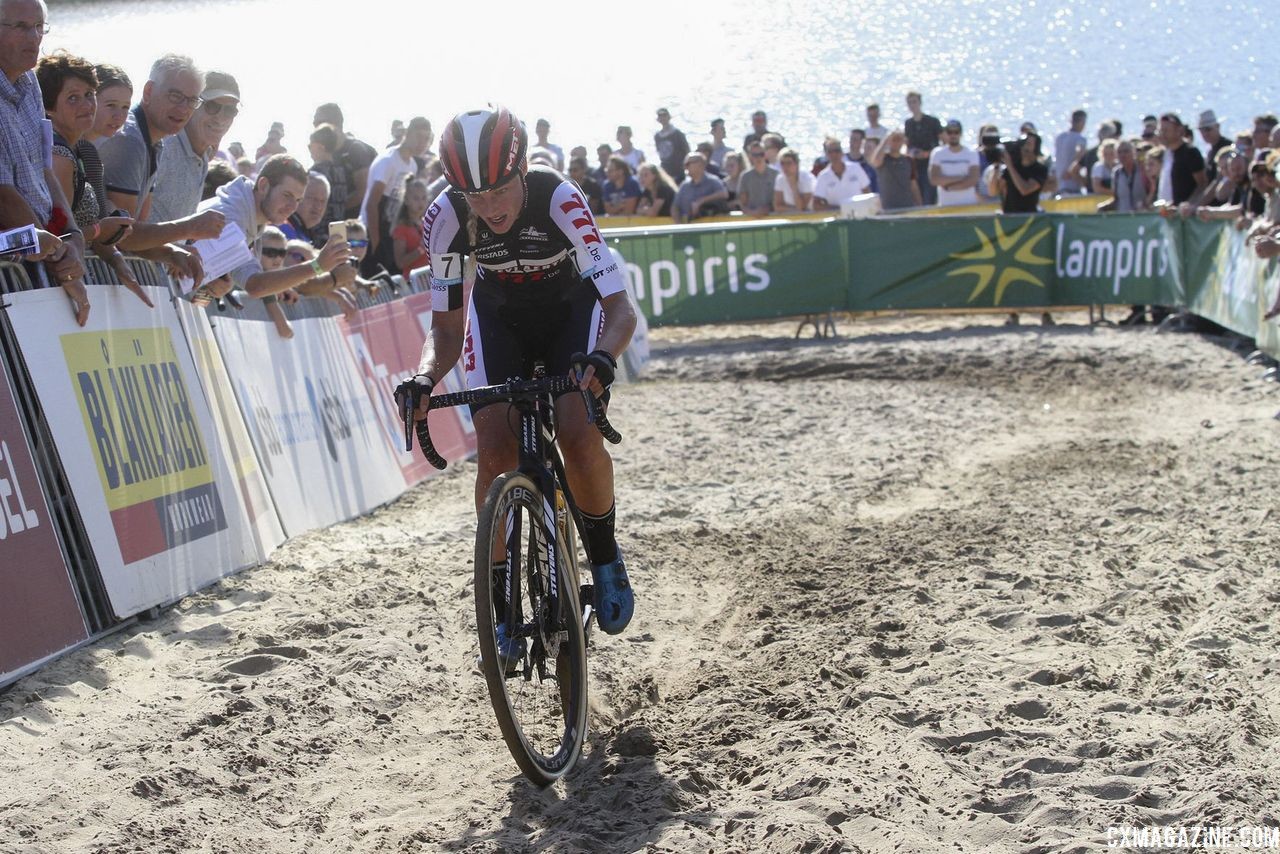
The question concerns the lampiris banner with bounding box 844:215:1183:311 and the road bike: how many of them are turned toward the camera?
2

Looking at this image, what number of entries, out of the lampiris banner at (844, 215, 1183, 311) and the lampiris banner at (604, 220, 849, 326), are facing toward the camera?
2

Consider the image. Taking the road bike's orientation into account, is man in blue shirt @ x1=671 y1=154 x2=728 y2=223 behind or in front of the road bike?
behind

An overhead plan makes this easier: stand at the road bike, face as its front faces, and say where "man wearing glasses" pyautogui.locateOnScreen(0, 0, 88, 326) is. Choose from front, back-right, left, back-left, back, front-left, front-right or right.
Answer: back-right

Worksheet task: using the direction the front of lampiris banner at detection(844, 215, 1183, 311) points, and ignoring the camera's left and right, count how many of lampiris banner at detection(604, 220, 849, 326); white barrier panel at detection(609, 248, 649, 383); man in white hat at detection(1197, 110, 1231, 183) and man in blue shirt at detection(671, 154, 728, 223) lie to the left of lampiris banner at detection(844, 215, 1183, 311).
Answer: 1

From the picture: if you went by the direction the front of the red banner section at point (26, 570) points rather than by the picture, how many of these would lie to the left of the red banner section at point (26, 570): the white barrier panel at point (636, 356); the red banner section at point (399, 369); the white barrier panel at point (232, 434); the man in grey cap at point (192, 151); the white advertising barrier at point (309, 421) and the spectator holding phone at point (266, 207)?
6

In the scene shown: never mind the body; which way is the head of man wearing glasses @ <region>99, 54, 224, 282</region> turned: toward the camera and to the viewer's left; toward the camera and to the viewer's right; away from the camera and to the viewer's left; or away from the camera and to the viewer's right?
toward the camera and to the viewer's right

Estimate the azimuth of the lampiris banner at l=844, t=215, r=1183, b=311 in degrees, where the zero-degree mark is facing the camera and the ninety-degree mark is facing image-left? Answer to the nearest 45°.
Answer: approximately 0°

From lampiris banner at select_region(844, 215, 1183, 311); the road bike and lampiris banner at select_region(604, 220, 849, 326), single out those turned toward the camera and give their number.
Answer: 3

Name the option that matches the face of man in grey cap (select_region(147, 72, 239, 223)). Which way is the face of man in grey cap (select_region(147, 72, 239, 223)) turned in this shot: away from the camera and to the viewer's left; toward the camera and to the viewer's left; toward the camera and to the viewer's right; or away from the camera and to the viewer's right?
toward the camera and to the viewer's right

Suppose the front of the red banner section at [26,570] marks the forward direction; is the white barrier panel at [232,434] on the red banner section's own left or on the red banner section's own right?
on the red banner section's own left
